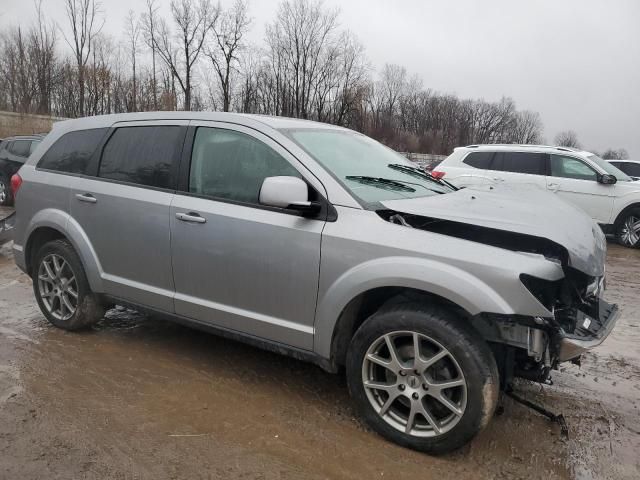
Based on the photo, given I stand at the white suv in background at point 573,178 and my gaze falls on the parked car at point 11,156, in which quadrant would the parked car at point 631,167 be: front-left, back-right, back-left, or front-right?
back-right

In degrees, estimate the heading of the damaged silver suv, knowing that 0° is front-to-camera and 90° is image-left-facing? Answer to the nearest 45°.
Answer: approximately 315°

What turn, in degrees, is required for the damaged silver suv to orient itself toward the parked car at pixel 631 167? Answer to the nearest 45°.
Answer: approximately 90° to its left

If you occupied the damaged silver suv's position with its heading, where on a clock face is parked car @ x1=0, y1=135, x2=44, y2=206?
The parked car is roughly at 6 o'clock from the damaged silver suv.
